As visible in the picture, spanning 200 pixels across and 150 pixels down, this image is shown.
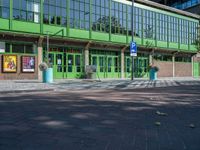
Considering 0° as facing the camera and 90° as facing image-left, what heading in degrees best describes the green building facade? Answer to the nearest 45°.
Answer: approximately 315°

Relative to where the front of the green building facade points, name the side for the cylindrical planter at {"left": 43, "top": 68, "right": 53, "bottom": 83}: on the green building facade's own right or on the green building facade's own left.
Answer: on the green building facade's own right
